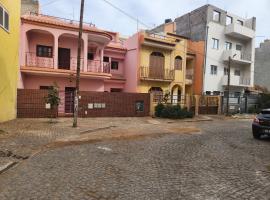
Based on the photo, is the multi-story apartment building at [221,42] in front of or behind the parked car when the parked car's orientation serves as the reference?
in front

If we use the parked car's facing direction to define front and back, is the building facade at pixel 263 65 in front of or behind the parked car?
in front
